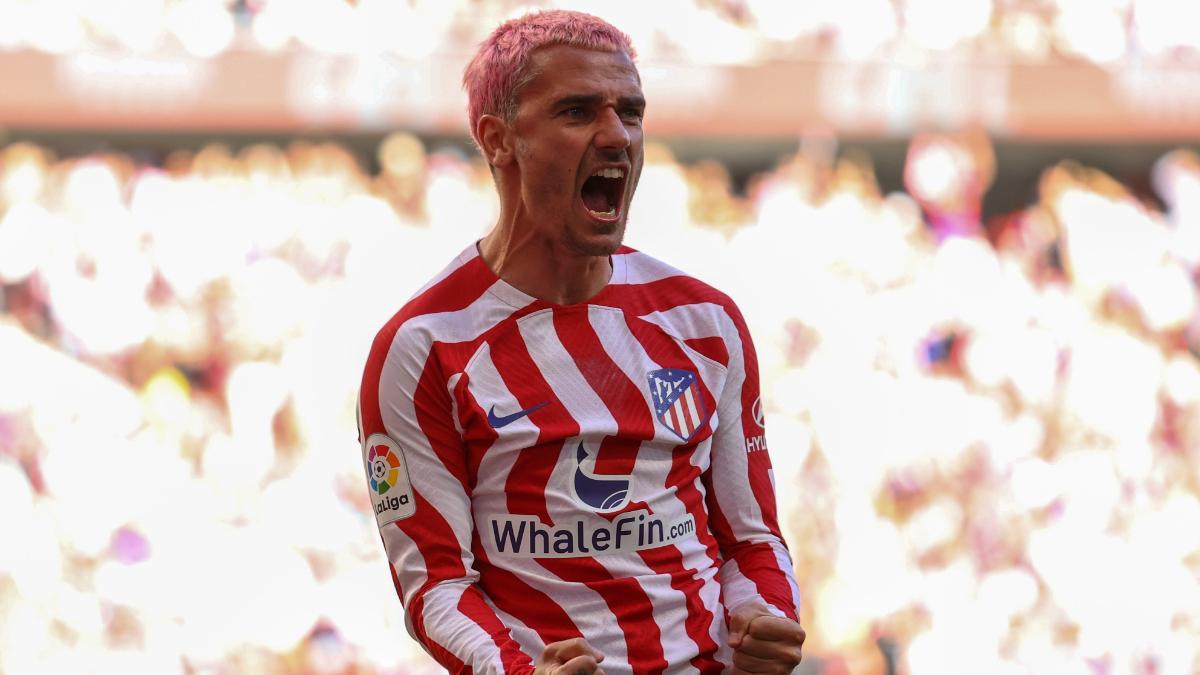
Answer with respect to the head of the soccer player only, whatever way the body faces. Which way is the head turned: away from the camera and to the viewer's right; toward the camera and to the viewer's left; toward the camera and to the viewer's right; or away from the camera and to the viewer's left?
toward the camera and to the viewer's right

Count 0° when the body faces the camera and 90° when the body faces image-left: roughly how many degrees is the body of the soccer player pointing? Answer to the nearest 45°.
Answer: approximately 315°
